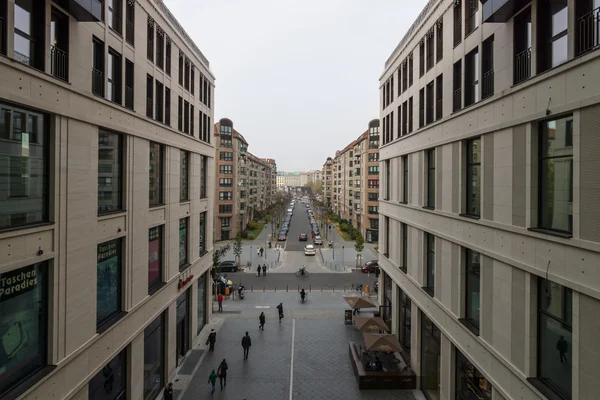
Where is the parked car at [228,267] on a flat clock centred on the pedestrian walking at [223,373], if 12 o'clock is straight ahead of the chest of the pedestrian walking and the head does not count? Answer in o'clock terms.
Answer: The parked car is roughly at 12 o'clock from the pedestrian walking.

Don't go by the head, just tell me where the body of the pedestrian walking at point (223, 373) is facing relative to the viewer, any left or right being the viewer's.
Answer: facing away from the viewer

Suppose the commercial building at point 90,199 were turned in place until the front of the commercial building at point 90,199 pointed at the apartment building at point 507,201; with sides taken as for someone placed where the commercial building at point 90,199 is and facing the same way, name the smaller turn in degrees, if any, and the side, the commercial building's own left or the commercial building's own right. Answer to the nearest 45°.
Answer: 0° — it already faces it

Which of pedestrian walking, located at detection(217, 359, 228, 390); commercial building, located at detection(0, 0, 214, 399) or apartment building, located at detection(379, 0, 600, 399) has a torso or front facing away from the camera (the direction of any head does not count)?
the pedestrian walking
